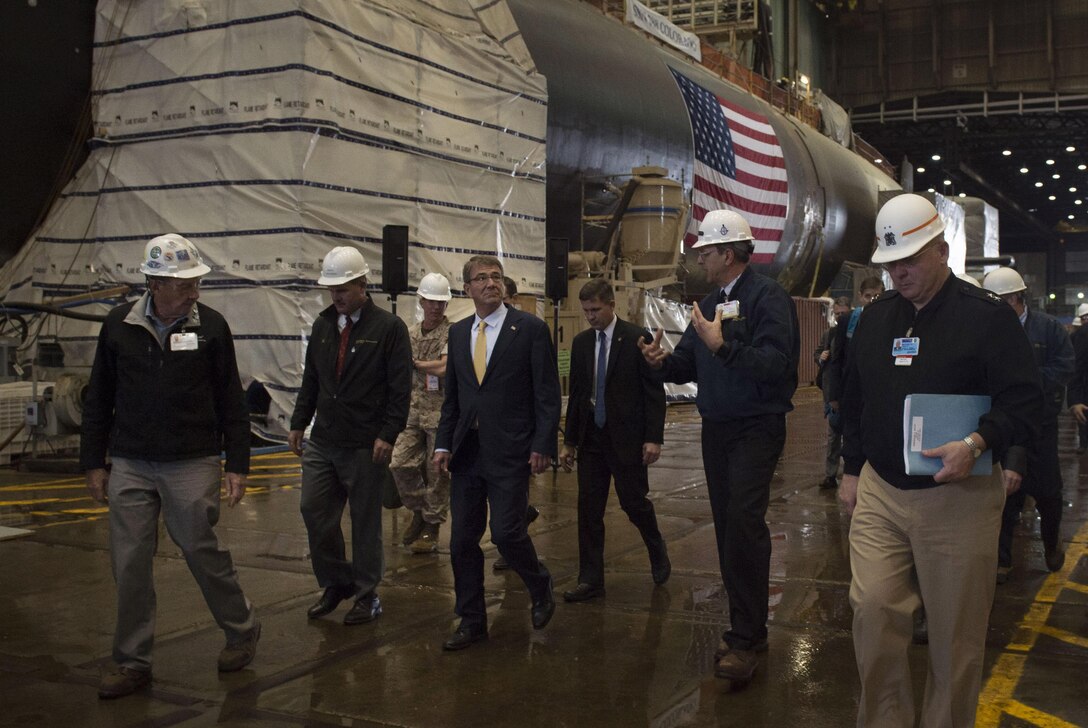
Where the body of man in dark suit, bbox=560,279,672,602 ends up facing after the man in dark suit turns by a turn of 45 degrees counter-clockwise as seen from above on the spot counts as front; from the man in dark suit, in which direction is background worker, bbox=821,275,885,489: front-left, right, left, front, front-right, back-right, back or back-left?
back-left

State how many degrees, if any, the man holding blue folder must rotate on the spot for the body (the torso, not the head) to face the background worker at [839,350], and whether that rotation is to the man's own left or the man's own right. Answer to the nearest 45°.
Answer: approximately 135° to the man's own right

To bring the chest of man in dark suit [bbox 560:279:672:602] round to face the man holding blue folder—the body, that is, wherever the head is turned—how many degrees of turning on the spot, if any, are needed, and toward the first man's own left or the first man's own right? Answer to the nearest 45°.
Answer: approximately 45° to the first man's own left

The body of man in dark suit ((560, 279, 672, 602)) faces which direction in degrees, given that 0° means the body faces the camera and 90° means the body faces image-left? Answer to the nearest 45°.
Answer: approximately 45°

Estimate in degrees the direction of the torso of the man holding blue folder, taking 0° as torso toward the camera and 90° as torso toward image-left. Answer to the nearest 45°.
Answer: approximately 45°

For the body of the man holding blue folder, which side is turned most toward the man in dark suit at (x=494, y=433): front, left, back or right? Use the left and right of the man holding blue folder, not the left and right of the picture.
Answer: right

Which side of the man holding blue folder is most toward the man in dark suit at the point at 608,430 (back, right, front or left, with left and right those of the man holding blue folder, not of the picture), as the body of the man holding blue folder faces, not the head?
right

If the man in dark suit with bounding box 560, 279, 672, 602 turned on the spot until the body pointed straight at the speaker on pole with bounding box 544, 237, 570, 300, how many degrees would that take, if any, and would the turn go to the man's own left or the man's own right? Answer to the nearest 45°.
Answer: approximately 135° to the man's own right
